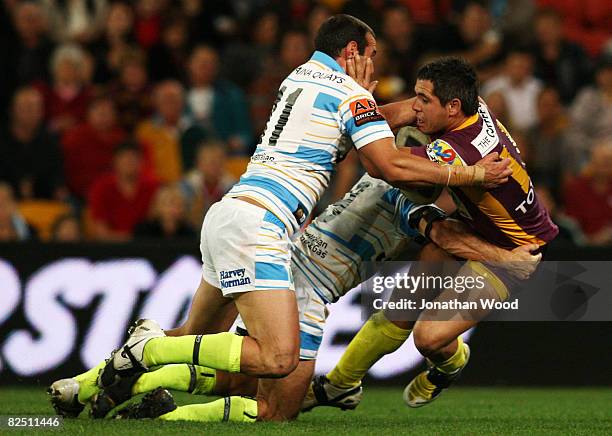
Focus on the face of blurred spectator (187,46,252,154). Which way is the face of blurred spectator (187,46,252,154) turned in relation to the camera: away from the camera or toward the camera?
toward the camera

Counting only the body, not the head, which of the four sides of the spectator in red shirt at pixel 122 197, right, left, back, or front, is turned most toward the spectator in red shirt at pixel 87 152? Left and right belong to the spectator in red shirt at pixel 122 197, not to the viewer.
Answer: back

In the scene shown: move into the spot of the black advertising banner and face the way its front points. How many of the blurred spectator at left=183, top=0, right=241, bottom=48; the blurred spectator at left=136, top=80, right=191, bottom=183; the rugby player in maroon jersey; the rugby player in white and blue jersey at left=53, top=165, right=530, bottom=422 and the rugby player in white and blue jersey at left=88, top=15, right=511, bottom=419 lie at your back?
2

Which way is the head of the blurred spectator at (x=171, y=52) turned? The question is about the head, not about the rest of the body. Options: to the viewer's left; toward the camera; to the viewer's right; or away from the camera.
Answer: toward the camera

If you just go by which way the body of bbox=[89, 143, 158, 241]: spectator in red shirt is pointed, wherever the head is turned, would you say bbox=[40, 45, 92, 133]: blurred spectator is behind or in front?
behind

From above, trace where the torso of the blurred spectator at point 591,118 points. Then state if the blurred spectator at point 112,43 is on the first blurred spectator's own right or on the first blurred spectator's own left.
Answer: on the first blurred spectator's own right

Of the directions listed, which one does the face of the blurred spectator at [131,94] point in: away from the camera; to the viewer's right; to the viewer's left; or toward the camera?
toward the camera

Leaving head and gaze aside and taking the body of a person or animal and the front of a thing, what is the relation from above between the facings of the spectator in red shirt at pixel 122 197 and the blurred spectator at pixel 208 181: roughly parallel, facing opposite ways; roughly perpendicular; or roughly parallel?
roughly parallel

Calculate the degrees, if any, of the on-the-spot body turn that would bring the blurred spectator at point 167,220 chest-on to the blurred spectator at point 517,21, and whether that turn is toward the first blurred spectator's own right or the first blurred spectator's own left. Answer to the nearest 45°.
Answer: approximately 135° to the first blurred spectator's own left

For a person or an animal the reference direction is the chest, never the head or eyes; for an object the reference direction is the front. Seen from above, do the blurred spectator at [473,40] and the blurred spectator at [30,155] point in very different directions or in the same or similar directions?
same or similar directions

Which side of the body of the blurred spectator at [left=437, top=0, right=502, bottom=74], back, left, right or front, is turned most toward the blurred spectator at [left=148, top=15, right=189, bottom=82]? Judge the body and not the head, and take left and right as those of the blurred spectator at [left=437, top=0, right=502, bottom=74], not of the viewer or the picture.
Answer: right

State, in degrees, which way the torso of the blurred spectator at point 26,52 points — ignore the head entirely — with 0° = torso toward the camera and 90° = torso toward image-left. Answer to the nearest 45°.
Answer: approximately 0°

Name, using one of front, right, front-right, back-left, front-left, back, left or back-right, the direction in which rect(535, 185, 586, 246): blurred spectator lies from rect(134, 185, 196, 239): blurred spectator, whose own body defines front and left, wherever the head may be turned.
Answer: left

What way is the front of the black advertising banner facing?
toward the camera

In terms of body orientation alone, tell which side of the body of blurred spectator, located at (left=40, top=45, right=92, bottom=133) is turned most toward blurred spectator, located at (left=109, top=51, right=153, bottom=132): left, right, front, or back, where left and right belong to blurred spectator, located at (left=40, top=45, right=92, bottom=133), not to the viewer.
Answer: left

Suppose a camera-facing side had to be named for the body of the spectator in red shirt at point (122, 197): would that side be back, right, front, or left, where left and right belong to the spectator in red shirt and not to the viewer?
front

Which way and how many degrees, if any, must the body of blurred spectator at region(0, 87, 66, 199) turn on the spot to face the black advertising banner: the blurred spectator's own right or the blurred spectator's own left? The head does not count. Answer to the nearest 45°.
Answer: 0° — they already face it

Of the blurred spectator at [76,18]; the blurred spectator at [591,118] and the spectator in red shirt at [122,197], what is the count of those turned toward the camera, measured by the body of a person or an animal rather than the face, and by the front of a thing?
3

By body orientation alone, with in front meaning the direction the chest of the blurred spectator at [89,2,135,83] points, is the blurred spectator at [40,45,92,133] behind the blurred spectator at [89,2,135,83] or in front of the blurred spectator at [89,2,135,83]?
in front

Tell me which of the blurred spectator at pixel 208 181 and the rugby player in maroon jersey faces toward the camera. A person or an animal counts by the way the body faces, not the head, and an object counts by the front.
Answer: the blurred spectator
